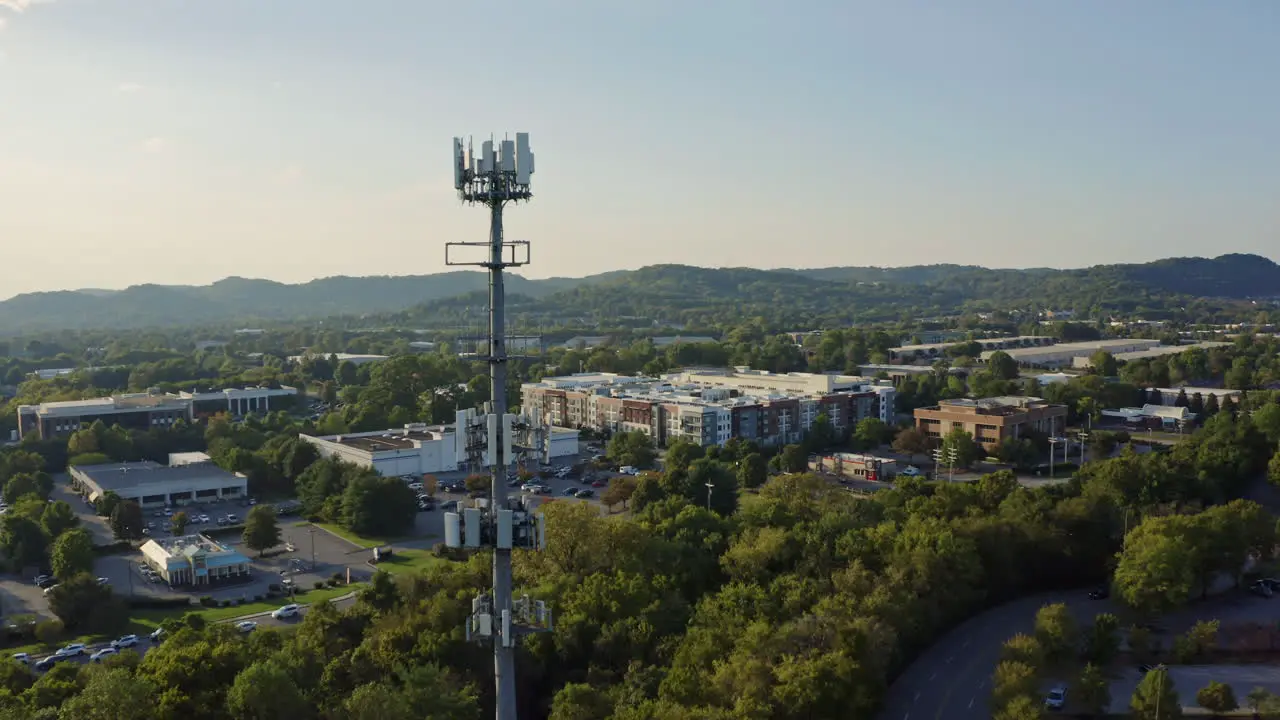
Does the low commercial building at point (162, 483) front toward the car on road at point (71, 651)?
yes

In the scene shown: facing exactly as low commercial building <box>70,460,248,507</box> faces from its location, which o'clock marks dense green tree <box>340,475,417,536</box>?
The dense green tree is roughly at 11 o'clock from the low commercial building.

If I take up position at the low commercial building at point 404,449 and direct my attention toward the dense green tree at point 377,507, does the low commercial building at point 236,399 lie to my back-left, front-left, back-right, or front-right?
back-right

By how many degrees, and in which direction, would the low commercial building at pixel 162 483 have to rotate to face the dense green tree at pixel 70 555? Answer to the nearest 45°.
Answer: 0° — it already faces it

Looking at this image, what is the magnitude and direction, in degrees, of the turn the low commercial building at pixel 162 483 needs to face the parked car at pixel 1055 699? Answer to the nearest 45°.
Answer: approximately 45° to its left

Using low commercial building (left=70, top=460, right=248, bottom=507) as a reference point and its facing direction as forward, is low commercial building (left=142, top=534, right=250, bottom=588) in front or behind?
in front

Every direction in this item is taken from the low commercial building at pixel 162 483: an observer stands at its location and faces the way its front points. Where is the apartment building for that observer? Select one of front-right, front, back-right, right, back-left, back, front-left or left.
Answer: left

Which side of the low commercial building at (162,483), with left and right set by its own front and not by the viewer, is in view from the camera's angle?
front

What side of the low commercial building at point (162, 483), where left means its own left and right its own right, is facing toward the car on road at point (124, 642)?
front

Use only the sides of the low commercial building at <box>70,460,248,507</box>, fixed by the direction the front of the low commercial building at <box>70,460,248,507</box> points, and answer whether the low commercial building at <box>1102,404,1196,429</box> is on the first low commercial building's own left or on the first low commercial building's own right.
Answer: on the first low commercial building's own left

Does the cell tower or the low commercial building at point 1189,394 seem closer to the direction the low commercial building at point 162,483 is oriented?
the cell tower

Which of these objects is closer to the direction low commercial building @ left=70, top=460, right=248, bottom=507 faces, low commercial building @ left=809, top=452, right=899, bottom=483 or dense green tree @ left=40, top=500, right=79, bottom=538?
the dense green tree

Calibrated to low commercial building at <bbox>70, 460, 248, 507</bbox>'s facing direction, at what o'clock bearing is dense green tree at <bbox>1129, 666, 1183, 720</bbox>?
The dense green tree is roughly at 11 o'clock from the low commercial building.

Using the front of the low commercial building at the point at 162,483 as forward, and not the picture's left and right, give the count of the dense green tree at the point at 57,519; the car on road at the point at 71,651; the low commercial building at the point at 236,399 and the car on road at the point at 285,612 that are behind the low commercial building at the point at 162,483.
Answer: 1
